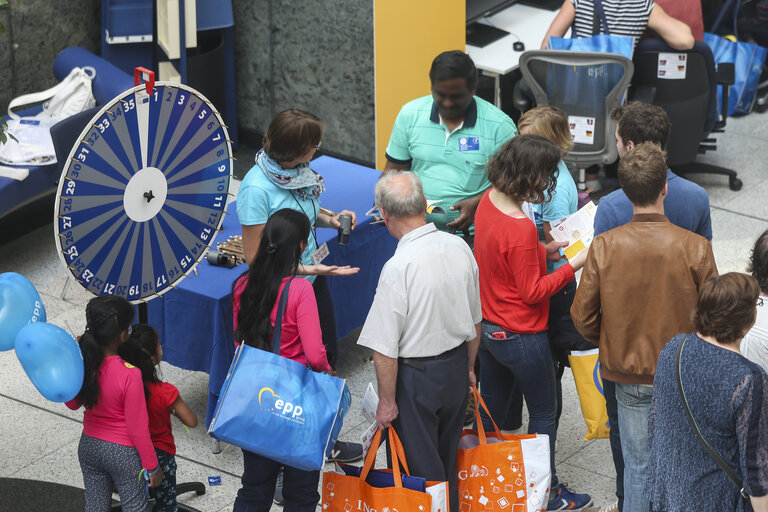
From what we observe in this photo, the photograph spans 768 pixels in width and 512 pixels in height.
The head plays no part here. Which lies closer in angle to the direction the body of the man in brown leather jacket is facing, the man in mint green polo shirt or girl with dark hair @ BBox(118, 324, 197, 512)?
the man in mint green polo shirt

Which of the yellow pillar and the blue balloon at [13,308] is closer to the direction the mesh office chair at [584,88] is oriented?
the yellow pillar

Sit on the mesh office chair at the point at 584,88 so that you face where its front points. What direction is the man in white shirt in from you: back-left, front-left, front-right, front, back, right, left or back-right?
back

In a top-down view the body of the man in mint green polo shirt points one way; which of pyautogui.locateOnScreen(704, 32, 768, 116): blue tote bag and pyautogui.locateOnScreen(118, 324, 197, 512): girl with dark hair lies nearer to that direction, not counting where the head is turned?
the girl with dark hair

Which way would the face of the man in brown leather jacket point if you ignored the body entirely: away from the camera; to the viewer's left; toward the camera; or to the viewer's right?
away from the camera

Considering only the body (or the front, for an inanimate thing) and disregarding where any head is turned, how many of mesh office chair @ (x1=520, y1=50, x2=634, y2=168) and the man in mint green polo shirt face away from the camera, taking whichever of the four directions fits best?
1

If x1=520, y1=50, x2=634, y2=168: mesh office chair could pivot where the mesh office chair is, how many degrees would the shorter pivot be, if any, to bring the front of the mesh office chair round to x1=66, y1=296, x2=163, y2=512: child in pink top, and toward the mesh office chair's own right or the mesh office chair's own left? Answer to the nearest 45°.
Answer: approximately 180°

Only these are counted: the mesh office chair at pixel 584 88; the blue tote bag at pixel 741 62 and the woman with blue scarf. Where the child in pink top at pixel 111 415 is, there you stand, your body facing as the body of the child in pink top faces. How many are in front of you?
3

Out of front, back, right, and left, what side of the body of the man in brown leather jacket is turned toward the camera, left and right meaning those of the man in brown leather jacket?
back

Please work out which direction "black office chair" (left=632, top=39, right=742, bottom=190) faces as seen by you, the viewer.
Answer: facing away from the viewer and to the right of the viewer

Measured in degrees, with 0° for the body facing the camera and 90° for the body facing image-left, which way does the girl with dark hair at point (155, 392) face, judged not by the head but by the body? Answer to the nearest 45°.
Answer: approximately 225°

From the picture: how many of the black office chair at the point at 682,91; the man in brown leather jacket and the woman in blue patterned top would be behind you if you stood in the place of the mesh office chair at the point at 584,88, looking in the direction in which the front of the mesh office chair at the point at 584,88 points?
2

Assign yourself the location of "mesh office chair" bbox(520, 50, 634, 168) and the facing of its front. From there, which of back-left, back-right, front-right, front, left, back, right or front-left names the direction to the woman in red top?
back

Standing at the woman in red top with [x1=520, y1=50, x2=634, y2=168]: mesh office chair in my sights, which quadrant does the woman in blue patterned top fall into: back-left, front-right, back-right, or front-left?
back-right

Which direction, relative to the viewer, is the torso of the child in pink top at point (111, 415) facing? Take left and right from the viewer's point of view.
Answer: facing away from the viewer and to the right of the viewer

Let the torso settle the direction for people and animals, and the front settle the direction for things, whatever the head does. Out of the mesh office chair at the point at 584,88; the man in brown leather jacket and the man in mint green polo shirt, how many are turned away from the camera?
2

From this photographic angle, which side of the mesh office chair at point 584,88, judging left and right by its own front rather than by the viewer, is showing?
back

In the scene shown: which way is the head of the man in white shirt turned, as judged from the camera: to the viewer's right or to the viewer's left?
to the viewer's left
